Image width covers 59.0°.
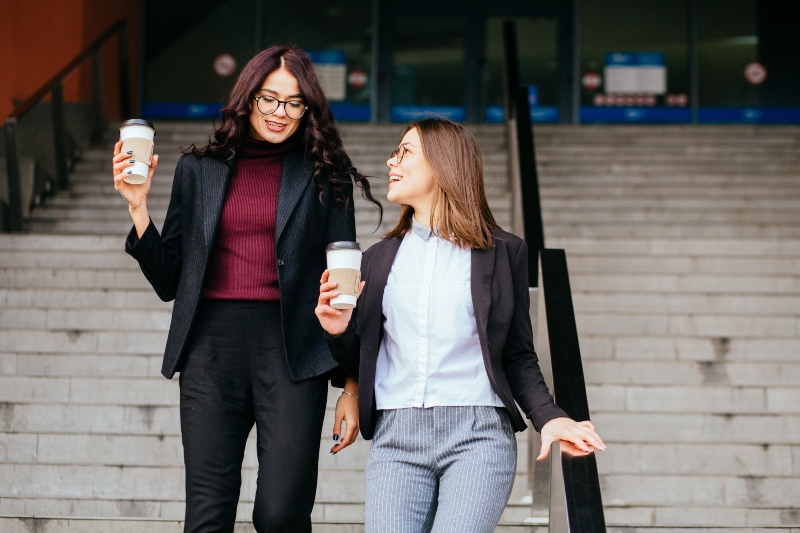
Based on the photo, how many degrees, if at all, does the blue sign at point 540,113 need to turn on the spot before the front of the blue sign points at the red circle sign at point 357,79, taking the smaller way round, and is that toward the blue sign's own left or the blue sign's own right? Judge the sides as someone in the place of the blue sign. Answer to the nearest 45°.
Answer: approximately 90° to the blue sign's own right

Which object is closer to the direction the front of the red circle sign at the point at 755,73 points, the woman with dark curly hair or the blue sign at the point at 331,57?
the woman with dark curly hair

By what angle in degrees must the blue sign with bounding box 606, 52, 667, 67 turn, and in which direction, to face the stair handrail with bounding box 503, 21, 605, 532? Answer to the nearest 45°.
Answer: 0° — it already faces it

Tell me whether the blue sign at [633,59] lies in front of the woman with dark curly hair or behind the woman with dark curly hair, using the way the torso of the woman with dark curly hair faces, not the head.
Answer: behind

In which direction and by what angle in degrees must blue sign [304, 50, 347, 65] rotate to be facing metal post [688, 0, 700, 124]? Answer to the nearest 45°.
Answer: approximately 90° to its left

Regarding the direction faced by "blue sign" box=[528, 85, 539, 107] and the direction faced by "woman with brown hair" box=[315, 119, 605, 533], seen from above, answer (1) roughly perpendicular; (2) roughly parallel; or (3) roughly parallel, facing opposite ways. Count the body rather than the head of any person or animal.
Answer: roughly parallel

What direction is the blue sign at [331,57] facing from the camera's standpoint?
toward the camera

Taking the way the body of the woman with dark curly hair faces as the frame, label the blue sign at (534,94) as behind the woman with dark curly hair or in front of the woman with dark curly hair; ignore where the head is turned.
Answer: behind

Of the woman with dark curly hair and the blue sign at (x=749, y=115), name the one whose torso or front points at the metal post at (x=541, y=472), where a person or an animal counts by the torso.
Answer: the blue sign

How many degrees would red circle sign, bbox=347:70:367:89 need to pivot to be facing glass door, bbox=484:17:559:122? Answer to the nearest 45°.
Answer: approximately 90° to its left

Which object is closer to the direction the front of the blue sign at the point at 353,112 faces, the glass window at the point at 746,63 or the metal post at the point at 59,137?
the metal post

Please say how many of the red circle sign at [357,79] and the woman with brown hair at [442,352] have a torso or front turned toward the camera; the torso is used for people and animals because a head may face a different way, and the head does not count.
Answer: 2

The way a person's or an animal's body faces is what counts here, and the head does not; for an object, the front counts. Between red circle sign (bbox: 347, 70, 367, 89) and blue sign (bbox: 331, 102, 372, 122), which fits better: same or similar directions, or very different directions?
same or similar directions

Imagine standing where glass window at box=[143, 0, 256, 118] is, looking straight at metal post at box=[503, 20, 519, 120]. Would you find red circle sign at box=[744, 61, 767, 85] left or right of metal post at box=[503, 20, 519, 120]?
left

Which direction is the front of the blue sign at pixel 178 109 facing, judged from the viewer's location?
facing the viewer

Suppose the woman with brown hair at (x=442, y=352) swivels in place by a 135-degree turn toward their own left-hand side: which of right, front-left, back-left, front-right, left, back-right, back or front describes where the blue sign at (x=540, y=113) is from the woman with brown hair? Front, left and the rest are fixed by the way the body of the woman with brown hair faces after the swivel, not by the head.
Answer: front-left

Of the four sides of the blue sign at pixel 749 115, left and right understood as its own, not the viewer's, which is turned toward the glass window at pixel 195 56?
right

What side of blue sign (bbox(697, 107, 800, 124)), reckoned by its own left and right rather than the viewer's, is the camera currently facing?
front

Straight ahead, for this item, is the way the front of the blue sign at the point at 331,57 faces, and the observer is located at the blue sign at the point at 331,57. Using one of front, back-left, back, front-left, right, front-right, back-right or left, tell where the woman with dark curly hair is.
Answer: front

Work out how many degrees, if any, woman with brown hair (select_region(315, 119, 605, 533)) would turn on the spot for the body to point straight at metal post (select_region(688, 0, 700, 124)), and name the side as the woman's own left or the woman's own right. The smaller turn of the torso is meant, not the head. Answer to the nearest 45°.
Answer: approximately 180°

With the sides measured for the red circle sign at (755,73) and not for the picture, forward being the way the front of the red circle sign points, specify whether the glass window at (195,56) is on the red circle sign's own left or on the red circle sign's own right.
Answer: on the red circle sign's own right

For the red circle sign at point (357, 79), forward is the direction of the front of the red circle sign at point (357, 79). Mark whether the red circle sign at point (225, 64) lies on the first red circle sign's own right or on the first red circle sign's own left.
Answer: on the first red circle sign's own right

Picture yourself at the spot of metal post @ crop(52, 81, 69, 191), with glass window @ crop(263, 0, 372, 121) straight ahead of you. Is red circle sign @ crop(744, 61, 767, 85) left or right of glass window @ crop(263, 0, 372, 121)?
right
